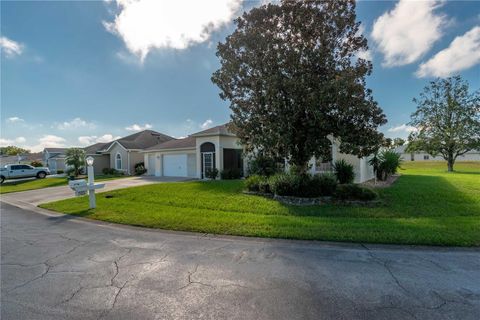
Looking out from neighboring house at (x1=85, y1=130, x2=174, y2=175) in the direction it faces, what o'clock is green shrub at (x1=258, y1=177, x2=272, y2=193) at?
The green shrub is roughly at 10 o'clock from the neighboring house.

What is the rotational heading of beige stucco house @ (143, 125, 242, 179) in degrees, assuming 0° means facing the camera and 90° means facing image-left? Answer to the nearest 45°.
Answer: approximately 45°

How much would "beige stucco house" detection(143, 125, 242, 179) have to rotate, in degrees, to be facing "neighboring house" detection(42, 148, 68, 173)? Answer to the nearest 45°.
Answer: approximately 90° to its right

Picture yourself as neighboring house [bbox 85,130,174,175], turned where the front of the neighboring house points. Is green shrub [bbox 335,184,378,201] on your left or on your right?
on your left

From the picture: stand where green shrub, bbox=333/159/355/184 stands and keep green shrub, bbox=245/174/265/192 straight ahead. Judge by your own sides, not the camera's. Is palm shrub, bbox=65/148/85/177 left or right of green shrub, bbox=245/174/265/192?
right

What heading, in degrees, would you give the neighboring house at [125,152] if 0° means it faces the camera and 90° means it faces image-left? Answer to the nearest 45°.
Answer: approximately 45°

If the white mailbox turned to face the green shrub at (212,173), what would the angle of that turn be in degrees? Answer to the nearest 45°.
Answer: approximately 180°
